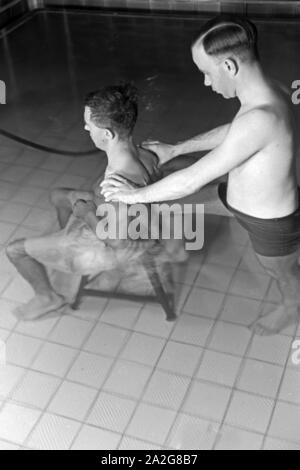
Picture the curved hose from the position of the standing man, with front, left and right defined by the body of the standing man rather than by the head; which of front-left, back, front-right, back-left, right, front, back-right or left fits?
front-right

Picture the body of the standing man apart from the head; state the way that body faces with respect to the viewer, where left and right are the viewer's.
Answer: facing to the left of the viewer

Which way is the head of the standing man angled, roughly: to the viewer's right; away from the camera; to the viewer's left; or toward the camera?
to the viewer's left
